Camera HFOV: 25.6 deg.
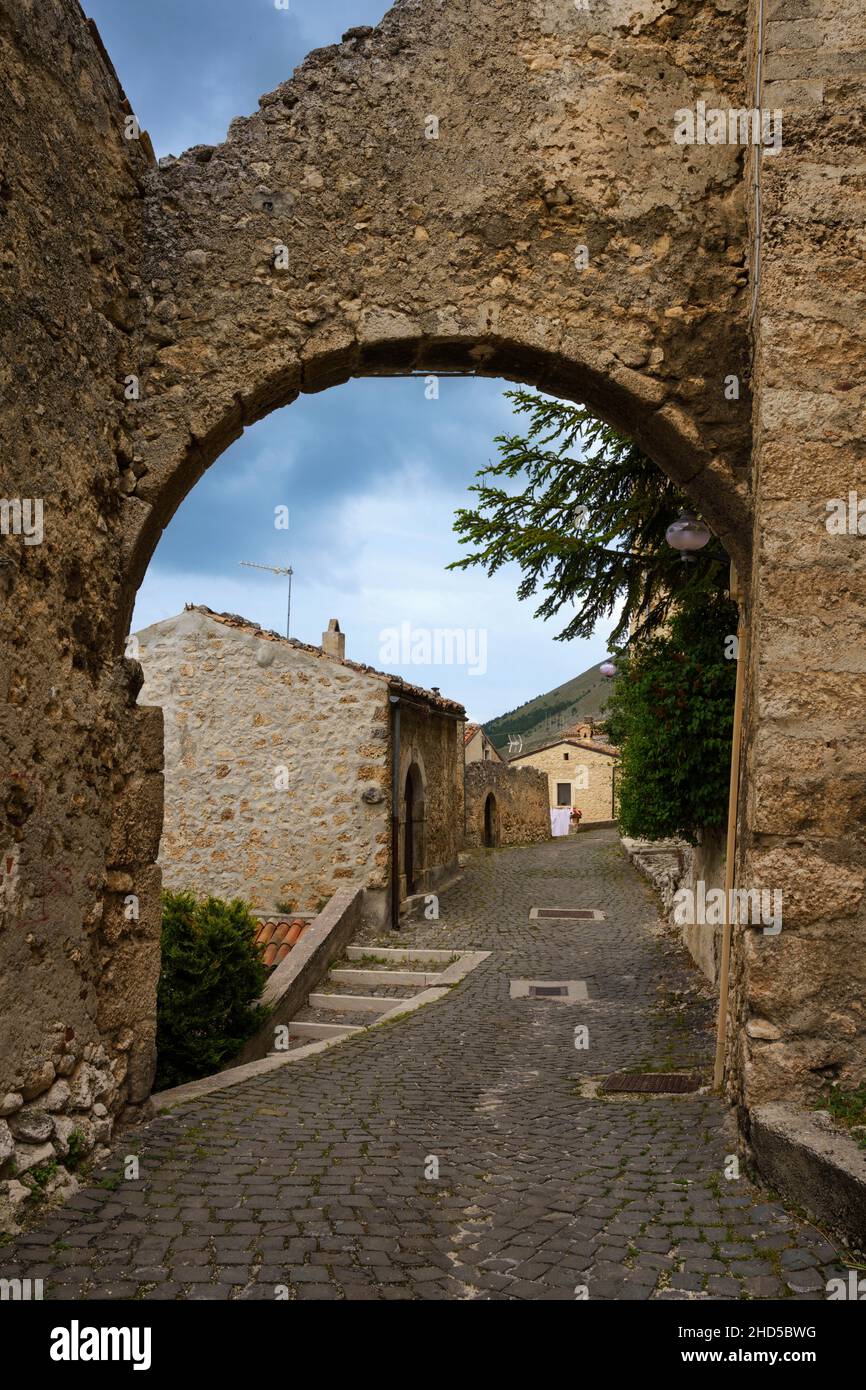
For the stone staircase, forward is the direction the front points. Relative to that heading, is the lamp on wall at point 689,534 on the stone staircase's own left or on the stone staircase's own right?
on the stone staircase's own left

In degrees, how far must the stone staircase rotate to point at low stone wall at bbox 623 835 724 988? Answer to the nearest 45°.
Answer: approximately 135° to its left

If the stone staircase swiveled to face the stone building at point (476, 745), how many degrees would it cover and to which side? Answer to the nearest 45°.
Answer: approximately 135° to its right

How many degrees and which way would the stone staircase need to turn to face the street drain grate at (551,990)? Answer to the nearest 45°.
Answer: approximately 90° to its left

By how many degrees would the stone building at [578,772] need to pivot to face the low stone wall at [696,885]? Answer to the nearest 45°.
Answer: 0° — it already faces it

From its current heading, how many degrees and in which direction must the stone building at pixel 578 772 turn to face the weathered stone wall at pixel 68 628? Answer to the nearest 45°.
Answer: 0° — it already faces it

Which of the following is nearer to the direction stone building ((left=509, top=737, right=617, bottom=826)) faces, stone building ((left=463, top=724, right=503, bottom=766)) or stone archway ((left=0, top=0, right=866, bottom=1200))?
the stone archway

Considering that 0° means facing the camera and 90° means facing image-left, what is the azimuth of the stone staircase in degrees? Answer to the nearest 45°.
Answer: approximately 45°

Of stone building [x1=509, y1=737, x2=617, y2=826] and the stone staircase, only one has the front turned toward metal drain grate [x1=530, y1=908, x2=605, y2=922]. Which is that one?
the stone building
